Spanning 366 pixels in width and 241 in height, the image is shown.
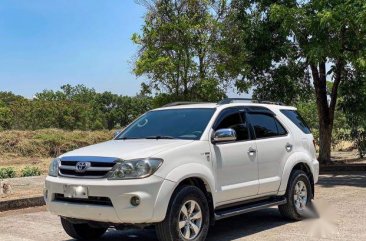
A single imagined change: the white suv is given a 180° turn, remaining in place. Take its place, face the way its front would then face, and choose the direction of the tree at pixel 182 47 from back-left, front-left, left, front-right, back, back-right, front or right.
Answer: front-left

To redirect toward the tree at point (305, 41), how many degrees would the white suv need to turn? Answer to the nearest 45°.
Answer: approximately 180°

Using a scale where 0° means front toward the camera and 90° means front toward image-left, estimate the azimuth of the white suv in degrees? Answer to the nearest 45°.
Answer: approximately 45°
